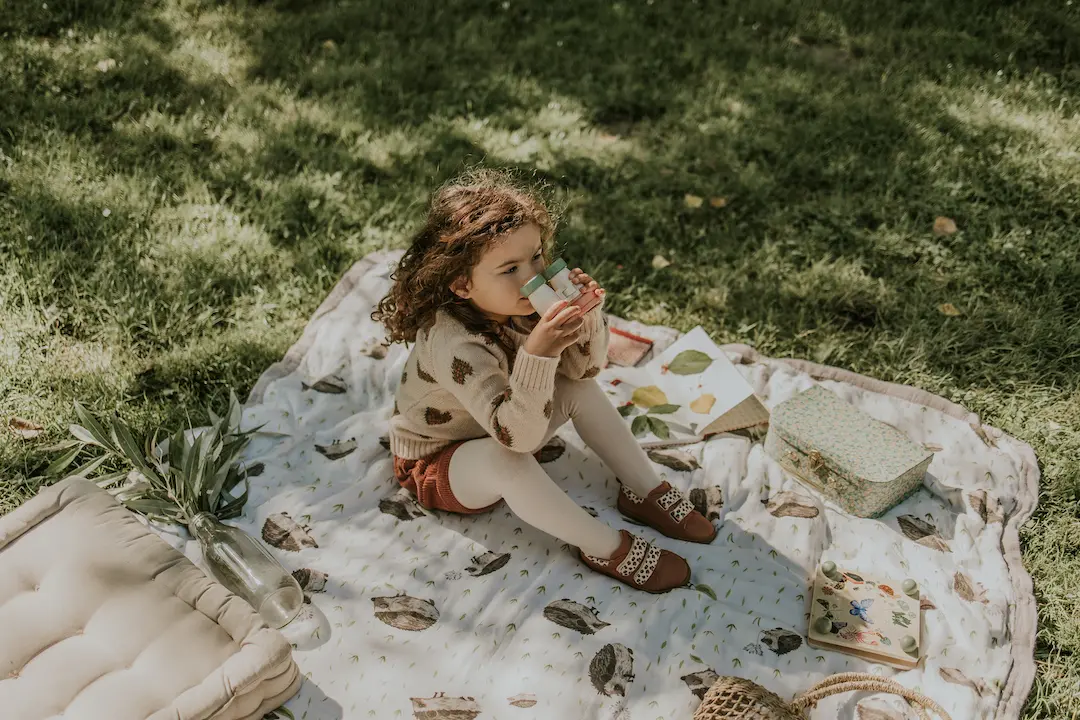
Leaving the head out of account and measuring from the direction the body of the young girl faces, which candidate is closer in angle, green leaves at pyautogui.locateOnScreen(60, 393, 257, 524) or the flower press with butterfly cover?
the flower press with butterfly cover

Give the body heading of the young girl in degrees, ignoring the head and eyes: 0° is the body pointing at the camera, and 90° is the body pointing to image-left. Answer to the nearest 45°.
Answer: approximately 315°

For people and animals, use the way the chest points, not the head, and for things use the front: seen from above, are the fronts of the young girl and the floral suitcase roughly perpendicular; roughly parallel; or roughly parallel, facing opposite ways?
roughly perpendicular

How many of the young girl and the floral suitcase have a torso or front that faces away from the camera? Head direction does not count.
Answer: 0

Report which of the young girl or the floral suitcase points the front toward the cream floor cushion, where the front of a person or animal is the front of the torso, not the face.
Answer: the floral suitcase

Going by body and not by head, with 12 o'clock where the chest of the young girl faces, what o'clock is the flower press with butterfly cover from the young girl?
The flower press with butterfly cover is roughly at 11 o'clock from the young girl.

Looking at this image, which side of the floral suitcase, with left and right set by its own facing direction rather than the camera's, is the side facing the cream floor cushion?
front

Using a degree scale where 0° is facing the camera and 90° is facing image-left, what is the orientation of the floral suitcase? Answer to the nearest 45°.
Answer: approximately 45°

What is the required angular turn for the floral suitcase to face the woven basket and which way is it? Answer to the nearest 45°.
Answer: approximately 45° to its left

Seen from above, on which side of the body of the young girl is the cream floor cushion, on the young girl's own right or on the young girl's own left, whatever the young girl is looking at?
on the young girl's own right

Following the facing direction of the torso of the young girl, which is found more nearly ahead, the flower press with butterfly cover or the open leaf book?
the flower press with butterfly cover

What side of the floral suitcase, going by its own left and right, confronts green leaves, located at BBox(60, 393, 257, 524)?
front
